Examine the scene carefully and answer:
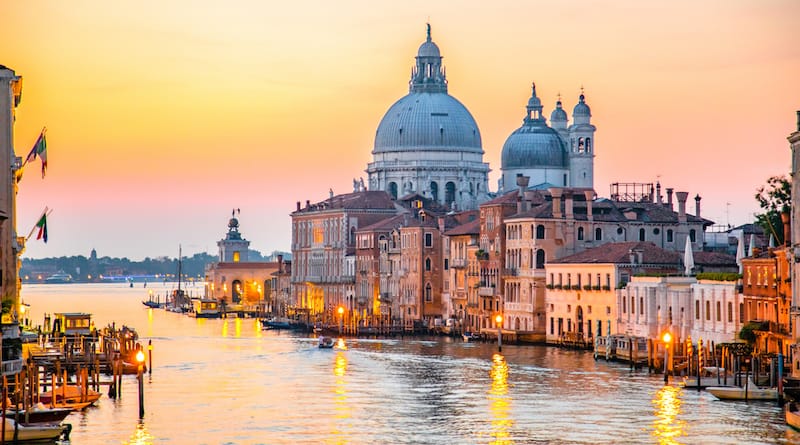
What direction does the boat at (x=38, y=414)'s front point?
to the viewer's right
